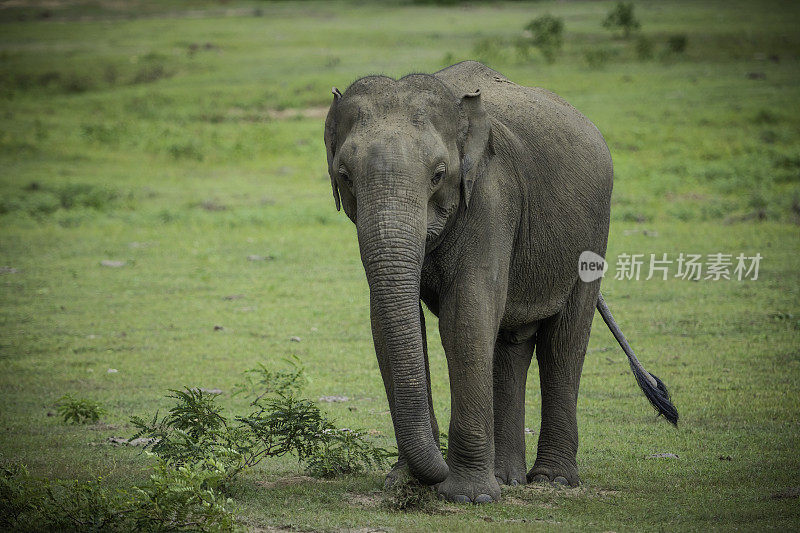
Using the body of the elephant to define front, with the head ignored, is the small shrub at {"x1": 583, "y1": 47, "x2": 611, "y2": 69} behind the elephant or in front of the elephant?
behind

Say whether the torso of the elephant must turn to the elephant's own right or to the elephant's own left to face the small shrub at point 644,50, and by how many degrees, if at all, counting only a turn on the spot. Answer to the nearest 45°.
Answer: approximately 135° to the elephant's own right

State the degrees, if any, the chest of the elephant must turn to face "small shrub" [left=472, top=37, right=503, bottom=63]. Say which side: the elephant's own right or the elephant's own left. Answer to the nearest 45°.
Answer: approximately 135° to the elephant's own right

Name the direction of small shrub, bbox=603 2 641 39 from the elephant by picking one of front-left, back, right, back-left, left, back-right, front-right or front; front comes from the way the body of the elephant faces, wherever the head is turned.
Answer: back-right

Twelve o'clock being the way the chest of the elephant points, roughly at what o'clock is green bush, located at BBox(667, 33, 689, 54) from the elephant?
The green bush is roughly at 5 o'clock from the elephant.

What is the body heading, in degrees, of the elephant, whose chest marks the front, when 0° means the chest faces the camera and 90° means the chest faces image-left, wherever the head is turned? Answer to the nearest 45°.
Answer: approximately 45°

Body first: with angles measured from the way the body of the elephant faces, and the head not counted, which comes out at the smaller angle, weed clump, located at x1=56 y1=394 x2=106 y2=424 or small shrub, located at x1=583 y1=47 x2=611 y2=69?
the weed clump

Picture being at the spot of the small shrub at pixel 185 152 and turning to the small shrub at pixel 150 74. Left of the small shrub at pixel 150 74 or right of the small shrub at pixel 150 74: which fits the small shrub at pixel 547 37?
right

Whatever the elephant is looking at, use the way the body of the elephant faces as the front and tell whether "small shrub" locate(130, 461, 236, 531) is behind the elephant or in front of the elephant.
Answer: in front
